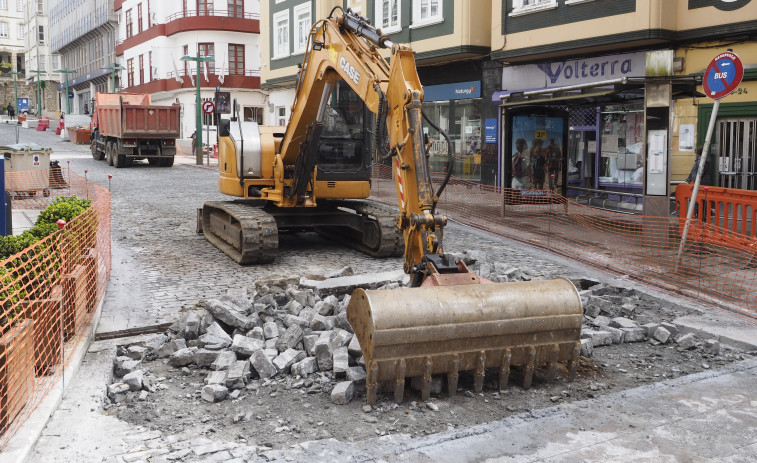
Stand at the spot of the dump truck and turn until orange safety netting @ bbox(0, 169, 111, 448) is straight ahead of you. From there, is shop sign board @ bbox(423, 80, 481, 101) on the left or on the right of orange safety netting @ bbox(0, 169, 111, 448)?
left

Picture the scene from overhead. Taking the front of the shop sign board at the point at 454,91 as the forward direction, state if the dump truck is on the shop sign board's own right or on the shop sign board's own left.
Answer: on the shop sign board's own right

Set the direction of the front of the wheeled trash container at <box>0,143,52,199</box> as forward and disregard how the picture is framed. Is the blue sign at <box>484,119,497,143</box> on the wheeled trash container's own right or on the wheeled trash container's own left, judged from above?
on the wheeled trash container's own left

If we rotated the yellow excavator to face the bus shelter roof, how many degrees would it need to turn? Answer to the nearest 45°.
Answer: approximately 90° to its left

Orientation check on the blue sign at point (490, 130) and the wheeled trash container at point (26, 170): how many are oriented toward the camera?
2

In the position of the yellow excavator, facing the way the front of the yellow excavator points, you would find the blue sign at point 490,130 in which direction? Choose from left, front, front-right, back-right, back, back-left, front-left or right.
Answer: back-left

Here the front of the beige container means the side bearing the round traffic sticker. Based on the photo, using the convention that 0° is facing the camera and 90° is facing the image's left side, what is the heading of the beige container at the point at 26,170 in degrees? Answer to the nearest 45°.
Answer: approximately 0°
